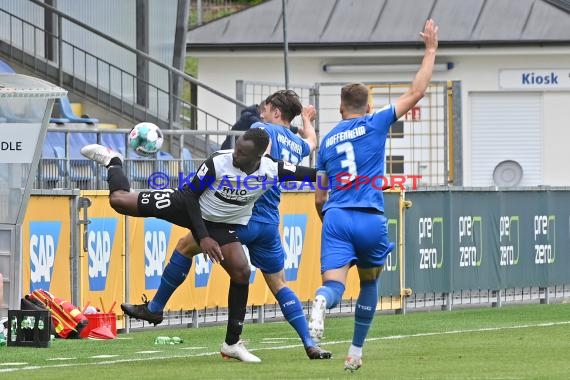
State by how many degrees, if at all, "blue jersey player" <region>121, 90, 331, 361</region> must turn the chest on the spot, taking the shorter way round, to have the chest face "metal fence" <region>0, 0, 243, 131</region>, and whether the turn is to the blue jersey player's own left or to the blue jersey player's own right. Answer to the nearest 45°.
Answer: approximately 45° to the blue jersey player's own right

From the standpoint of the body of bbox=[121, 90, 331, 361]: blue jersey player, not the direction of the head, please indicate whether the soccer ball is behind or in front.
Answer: in front

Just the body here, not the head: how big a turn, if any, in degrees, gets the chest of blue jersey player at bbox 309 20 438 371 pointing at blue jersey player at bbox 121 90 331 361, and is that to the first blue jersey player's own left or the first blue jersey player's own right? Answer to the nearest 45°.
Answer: approximately 45° to the first blue jersey player's own left

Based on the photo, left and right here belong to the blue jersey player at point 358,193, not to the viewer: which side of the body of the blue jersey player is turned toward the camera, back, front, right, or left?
back

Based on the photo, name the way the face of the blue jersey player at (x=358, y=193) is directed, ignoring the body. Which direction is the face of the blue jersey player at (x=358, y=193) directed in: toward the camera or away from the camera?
away from the camera

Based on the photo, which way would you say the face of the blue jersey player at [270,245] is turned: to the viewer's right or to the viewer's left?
to the viewer's left
